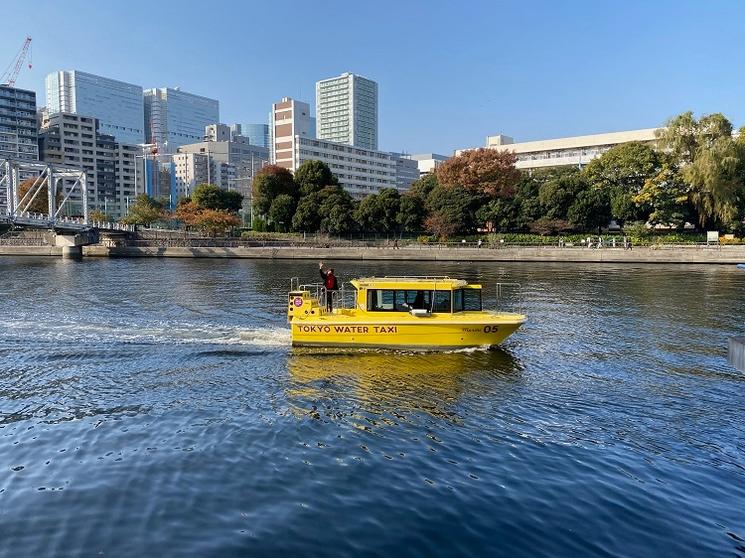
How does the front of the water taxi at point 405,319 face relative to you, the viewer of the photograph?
facing to the right of the viewer
